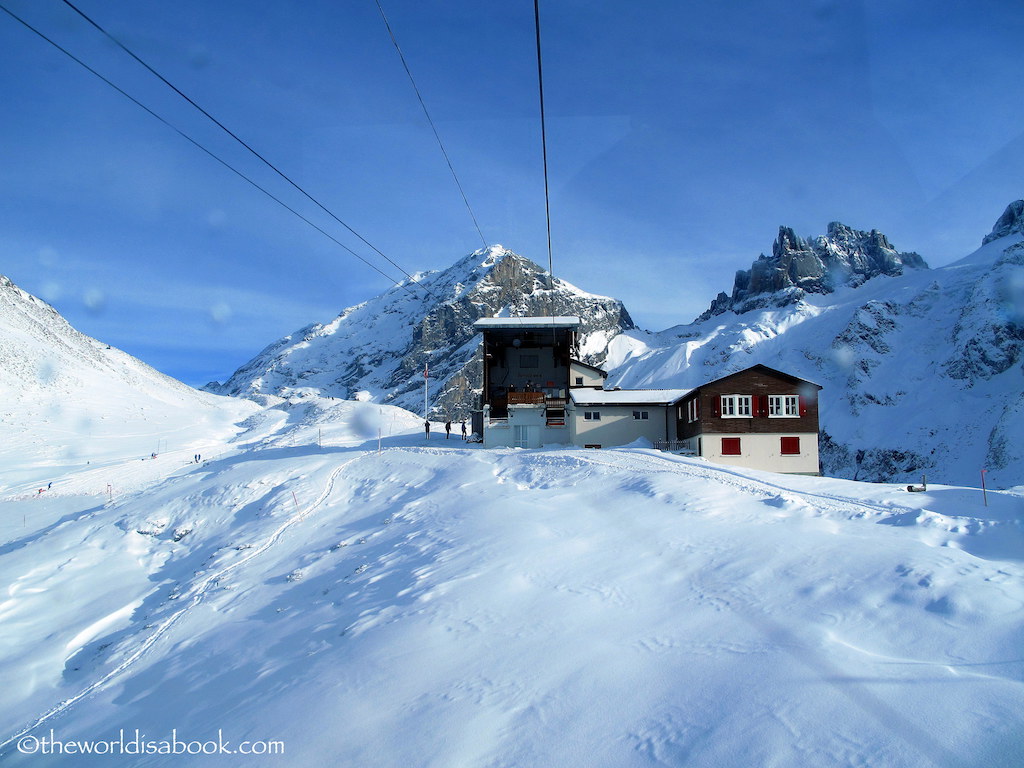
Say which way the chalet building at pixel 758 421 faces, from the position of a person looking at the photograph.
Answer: facing the viewer
